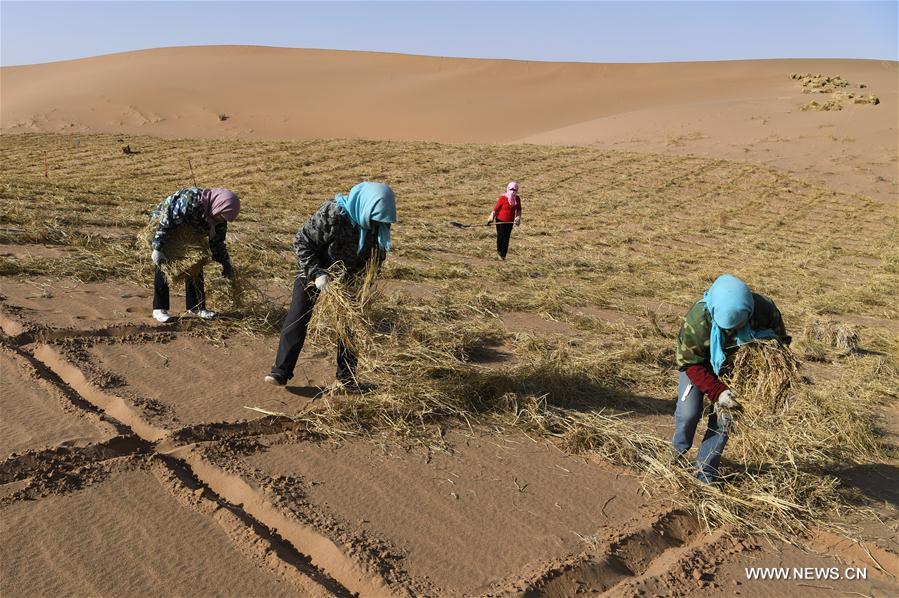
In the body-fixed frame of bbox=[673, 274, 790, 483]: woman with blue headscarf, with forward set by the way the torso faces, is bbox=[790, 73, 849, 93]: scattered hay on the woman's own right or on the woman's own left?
on the woman's own left

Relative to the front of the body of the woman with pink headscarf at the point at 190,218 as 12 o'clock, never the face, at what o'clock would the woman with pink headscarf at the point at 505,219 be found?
the woman with pink headscarf at the point at 505,219 is roughly at 9 o'clock from the woman with pink headscarf at the point at 190,218.

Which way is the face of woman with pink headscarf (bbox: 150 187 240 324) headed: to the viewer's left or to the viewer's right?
to the viewer's right

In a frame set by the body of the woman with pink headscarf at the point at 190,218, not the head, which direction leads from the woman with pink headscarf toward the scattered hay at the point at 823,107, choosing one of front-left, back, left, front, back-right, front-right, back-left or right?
left

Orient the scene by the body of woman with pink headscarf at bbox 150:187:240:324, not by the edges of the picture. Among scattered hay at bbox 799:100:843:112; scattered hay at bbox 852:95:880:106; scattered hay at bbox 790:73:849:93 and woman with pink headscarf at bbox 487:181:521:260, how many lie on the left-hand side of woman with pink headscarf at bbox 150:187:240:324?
4

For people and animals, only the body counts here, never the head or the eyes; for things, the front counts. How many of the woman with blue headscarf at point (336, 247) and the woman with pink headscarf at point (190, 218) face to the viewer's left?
0

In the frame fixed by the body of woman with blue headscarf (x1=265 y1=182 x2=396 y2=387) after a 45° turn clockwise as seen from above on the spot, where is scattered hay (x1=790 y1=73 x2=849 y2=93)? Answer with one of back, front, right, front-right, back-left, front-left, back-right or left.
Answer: left

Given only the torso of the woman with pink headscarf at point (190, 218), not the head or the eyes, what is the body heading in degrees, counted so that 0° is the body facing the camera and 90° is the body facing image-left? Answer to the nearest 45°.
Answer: approximately 315°

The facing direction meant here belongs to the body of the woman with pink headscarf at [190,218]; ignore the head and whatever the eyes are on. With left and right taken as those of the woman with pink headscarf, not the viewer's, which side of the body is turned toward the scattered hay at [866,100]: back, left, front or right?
left

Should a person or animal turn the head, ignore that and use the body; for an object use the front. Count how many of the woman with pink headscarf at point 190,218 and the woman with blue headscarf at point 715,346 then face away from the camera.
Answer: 0

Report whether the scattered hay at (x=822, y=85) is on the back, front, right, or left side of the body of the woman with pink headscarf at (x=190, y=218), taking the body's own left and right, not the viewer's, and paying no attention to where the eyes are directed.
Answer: left

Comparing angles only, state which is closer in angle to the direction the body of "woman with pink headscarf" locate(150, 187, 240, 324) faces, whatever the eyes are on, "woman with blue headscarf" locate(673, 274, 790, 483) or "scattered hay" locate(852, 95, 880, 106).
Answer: the woman with blue headscarf

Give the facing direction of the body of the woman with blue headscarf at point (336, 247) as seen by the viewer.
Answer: to the viewer's right

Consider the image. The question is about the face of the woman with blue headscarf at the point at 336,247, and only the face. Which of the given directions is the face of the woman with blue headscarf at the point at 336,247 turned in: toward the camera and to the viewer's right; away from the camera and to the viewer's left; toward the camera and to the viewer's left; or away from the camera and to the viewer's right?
toward the camera and to the viewer's right

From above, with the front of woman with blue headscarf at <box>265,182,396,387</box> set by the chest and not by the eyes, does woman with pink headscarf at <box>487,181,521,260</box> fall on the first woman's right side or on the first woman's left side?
on the first woman's left side
